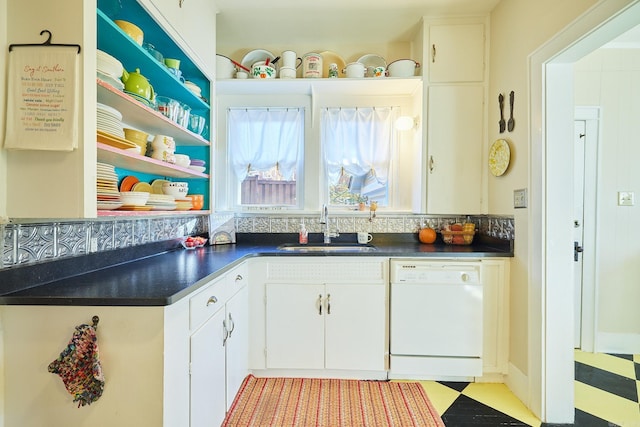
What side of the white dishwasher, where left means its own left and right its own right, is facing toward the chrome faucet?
right

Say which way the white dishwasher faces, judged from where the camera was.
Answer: facing the viewer

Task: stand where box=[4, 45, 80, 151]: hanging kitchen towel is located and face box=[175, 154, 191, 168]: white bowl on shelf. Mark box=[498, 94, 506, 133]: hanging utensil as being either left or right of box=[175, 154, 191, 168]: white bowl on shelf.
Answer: right

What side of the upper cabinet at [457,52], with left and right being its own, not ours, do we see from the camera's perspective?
front

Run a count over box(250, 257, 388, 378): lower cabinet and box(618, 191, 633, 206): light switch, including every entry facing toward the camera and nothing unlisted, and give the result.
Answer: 2

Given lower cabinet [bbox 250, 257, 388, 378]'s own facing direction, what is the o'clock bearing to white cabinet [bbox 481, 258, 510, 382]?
The white cabinet is roughly at 9 o'clock from the lower cabinet.

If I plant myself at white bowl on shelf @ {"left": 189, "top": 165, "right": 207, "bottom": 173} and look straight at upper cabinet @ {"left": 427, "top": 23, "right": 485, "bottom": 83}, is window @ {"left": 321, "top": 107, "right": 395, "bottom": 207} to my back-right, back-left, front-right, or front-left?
front-left

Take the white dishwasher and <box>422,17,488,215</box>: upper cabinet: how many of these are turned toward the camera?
2

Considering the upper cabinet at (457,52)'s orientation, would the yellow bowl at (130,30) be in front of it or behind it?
in front

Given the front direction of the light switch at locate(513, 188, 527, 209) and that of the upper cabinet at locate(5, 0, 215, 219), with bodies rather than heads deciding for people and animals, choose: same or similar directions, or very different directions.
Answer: very different directions

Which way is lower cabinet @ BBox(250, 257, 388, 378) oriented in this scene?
toward the camera

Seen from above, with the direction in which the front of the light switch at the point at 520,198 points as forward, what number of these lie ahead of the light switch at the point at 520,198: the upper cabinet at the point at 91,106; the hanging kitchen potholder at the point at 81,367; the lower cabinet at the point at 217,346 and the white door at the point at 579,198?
3

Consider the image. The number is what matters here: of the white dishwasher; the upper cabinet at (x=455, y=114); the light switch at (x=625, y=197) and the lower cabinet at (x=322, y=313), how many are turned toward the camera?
4

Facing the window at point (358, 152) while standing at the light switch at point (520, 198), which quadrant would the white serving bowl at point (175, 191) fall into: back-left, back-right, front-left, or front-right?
front-left

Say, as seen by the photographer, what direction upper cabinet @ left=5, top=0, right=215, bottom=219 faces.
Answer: facing the viewer and to the right of the viewer

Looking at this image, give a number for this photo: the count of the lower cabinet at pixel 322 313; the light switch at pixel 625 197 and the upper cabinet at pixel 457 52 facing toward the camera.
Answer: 3

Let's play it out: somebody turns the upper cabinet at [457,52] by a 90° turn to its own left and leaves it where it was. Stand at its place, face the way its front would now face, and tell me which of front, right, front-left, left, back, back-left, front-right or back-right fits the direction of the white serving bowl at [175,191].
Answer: back-right

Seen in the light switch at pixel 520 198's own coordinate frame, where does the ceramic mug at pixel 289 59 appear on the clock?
The ceramic mug is roughly at 1 o'clock from the light switch.

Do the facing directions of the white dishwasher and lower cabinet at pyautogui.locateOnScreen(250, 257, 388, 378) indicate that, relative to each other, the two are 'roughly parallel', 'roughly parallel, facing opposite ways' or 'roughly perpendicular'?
roughly parallel

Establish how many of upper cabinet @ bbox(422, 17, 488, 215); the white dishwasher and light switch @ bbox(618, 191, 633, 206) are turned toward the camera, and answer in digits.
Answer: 3
